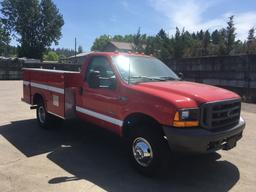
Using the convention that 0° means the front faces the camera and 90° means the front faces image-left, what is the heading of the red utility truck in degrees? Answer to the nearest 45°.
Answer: approximately 315°

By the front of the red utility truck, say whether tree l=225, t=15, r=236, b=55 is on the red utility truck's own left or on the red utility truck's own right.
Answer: on the red utility truck's own left

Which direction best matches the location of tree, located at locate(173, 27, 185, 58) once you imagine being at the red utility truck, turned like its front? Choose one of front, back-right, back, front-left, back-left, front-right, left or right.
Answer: back-left

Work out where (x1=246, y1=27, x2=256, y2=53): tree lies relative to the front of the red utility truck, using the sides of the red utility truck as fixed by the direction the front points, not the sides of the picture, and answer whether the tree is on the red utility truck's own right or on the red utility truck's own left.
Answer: on the red utility truck's own left

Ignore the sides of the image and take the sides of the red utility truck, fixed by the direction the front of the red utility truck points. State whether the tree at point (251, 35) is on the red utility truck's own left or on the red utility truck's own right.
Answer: on the red utility truck's own left

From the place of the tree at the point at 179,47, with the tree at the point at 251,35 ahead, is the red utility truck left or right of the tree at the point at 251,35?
right
